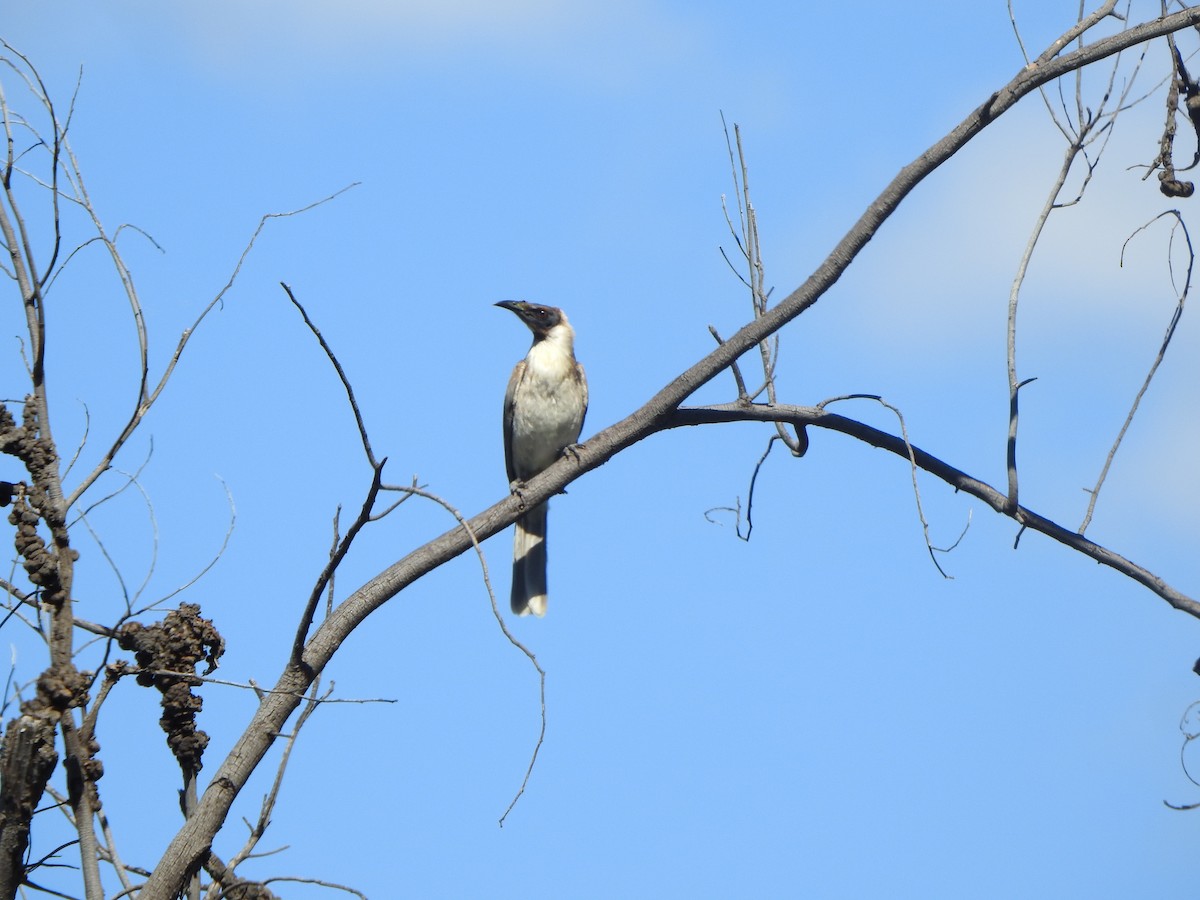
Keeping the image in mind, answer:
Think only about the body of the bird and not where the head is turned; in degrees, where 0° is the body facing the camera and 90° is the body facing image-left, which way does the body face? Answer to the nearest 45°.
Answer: approximately 0°
